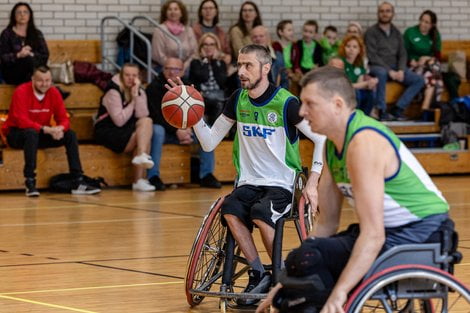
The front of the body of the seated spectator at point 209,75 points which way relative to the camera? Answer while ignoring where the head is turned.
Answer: toward the camera

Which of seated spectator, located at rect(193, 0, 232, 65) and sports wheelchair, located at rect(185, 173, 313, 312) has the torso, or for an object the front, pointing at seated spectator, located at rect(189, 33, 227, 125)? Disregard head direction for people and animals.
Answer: seated spectator, located at rect(193, 0, 232, 65)

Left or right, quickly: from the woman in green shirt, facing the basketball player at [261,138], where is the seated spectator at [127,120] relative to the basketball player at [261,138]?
right

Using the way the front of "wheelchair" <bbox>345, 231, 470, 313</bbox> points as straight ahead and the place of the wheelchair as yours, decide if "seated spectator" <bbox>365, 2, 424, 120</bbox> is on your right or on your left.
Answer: on your right

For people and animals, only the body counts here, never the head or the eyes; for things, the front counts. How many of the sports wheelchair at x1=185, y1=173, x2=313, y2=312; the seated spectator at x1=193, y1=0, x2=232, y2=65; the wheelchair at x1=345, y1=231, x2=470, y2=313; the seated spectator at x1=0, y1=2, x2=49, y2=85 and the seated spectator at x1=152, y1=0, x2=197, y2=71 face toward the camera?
4

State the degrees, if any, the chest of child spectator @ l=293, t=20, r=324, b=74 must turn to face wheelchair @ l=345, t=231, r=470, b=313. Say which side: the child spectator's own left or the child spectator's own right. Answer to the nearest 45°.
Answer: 0° — they already face it

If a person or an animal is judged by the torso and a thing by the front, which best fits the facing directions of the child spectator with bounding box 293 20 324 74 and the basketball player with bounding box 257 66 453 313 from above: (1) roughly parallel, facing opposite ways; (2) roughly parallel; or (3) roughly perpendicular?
roughly perpendicular

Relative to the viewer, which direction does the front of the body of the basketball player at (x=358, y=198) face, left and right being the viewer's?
facing to the left of the viewer

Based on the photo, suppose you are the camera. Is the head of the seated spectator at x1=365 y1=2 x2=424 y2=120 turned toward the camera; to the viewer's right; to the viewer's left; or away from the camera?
toward the camera

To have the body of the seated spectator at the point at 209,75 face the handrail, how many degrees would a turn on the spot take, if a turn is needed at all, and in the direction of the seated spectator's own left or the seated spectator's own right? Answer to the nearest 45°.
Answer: approximately 135° to the seated spectator's own right

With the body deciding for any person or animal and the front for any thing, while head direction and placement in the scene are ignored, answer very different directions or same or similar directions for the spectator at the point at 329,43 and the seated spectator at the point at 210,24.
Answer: same or similar directions

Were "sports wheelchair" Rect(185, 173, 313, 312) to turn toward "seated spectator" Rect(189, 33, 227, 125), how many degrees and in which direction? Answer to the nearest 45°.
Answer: approximately 180°

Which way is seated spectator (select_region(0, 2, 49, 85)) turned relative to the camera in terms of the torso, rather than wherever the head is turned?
toward the camera

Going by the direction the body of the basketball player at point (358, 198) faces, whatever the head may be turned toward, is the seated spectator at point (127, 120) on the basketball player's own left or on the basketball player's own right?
on the basketball player's own right
